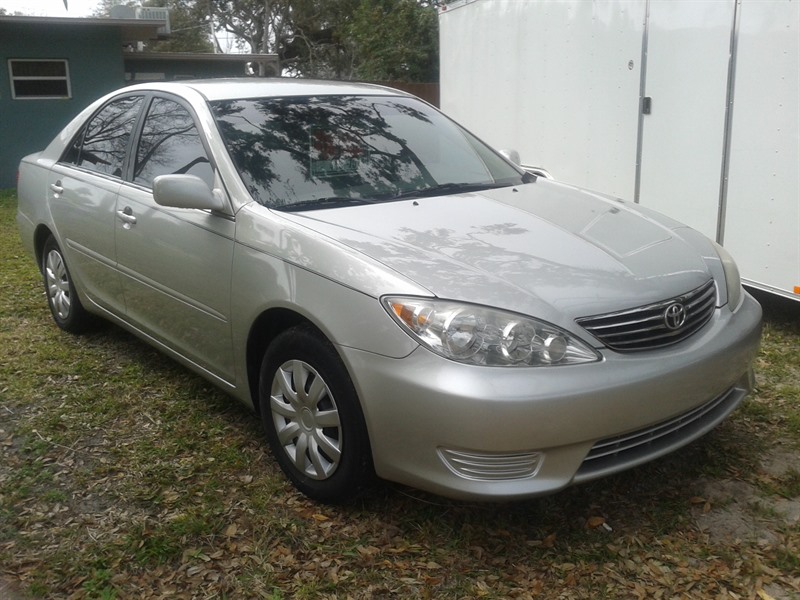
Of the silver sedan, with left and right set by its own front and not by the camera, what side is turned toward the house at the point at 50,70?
back

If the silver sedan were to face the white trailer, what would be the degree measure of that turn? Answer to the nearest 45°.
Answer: approximately 90° to its left

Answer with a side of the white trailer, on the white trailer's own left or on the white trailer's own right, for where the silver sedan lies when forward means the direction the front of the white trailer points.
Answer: on the white trailer's own right
